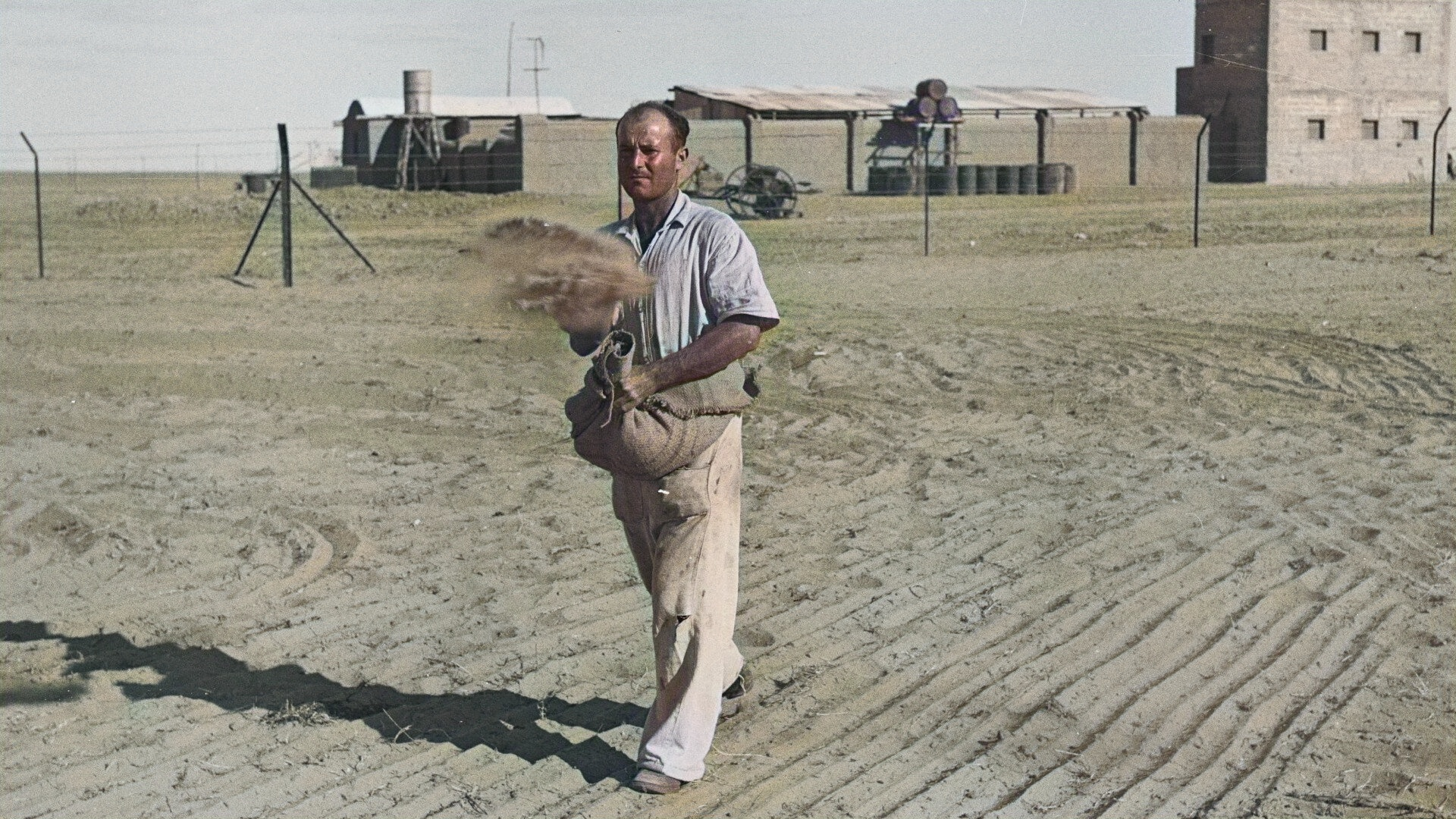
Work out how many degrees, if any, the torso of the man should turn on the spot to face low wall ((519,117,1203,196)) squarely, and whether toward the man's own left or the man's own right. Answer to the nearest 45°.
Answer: approximately 135° to the man's own right

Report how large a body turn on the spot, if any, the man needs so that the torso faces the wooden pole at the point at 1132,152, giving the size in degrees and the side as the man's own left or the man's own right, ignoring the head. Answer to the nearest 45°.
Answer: approximately 135° to the man's own right

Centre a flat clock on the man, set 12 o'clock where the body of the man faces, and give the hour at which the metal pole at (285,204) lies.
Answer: The metal pole is roughly at 4 o'clock from the man.

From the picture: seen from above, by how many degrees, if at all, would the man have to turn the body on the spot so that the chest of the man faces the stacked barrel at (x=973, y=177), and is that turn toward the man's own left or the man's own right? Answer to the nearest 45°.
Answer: approximately 135° to the man's own right

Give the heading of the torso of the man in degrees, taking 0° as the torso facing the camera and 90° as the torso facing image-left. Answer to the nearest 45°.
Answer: approximately 45°

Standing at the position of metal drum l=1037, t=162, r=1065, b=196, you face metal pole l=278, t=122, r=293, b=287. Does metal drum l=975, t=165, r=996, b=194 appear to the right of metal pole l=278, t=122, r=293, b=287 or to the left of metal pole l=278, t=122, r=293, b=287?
right

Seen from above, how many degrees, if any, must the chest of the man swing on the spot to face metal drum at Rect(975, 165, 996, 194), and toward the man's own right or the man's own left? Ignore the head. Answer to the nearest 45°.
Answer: approximately 135° to the man's own right

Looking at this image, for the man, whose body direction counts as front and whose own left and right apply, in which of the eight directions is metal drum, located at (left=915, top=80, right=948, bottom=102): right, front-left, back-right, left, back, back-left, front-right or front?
back-right

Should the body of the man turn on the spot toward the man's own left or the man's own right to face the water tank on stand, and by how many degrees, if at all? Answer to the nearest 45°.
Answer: approximately 135° to the man's own right

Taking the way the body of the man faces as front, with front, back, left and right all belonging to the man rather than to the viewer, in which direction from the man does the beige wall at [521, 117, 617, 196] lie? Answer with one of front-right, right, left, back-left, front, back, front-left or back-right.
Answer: back-right
